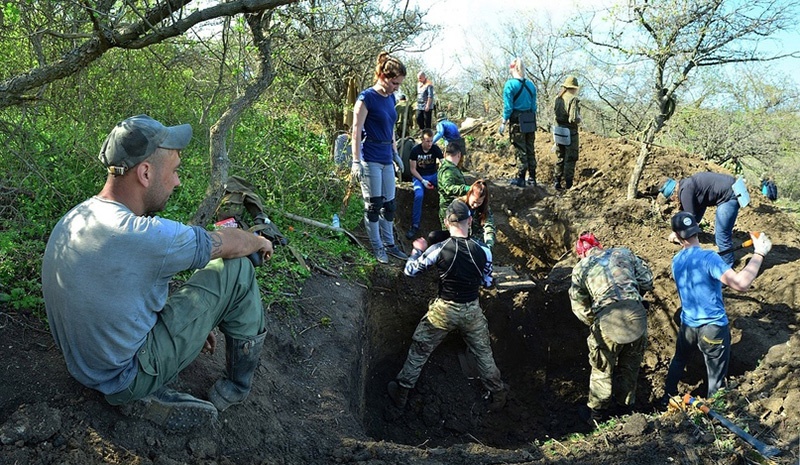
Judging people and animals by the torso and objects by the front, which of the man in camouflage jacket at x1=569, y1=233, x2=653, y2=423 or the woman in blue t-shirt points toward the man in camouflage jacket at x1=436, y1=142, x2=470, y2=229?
the man in camouflage jacket at x1=569, y1=233, x2=653, y2=423

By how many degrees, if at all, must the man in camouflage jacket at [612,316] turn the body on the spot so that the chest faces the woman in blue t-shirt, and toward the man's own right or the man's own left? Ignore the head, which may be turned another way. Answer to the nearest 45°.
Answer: approximately 45° to the man's own left

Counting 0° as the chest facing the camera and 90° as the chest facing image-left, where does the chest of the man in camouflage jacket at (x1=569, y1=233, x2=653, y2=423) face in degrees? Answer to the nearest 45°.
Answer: approximately 135°

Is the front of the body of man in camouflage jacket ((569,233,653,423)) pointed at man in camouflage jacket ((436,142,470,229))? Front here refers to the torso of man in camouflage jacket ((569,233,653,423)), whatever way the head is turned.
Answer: yes

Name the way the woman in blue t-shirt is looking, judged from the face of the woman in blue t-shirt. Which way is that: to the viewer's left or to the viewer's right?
to the viewer's right

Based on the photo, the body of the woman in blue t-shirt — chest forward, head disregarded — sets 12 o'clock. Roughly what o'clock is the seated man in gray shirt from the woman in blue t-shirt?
The seated man in gray shirt is roughly at 2 o'clock from the woman in blue t-shirt.

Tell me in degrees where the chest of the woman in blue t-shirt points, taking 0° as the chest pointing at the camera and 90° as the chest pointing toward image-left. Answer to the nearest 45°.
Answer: approximately 315°
